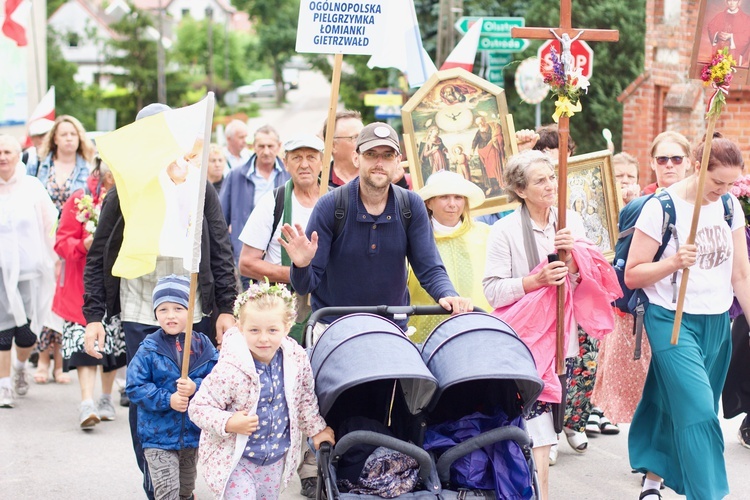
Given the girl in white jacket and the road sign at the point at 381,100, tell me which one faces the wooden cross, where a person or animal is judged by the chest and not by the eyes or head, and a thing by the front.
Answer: the road sign

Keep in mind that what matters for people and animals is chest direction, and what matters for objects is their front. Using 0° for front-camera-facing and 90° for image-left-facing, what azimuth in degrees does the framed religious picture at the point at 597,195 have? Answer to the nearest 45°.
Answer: approximately 45°

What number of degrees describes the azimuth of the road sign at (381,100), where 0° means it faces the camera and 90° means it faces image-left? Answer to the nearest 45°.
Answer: approximately 0°

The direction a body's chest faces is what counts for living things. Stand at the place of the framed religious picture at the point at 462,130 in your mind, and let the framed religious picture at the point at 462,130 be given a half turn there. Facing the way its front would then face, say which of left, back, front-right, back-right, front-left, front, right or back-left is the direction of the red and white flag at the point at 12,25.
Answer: front-left

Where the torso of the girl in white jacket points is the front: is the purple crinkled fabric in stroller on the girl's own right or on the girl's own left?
on the girl's own left

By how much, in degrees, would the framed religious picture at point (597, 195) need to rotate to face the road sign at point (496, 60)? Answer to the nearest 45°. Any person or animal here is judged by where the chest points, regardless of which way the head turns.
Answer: approximately 135° to its right

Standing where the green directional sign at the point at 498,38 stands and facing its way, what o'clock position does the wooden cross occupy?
The wooden cross is roughly at 12 o'clock from the green directional sign.

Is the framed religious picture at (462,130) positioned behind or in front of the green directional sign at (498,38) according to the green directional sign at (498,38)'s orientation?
in front

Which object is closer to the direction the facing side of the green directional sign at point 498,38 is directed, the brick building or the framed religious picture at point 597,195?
the framed religious picture

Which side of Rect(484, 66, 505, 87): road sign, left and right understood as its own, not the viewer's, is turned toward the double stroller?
front
